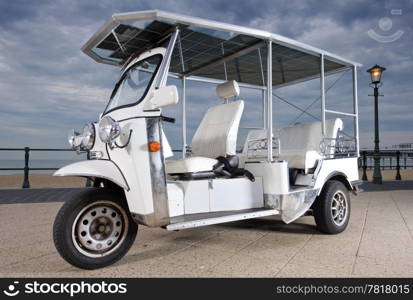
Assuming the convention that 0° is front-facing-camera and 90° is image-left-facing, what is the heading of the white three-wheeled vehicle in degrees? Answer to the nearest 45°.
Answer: approximately 45°

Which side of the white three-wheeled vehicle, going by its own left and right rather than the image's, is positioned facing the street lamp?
back
